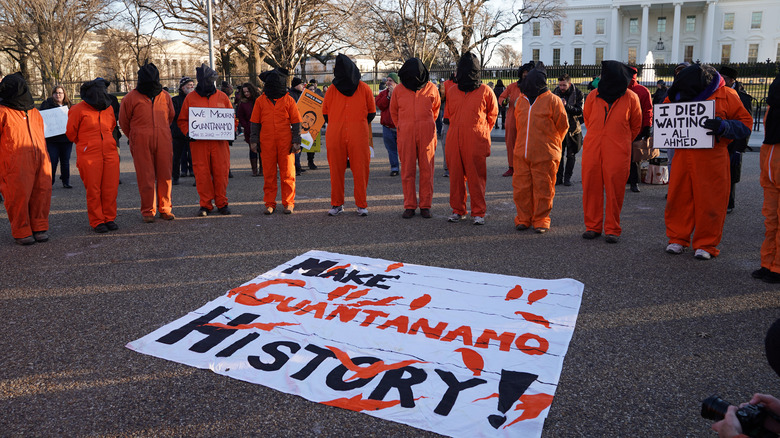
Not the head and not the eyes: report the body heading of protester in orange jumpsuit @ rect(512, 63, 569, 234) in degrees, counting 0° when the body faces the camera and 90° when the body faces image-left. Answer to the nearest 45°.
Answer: approximately 45°

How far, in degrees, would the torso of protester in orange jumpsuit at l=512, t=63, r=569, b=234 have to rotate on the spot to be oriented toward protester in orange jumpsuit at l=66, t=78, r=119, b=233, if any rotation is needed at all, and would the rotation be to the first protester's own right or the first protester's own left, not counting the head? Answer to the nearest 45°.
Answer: approximately 45° to the first protester's own right

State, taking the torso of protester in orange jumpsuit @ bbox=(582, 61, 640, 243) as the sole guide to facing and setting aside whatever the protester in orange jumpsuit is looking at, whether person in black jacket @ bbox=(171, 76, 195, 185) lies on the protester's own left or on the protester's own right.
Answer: on the protester's own right

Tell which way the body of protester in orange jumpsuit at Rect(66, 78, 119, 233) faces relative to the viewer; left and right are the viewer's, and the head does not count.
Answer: facing the viewer and to the right of the viewer

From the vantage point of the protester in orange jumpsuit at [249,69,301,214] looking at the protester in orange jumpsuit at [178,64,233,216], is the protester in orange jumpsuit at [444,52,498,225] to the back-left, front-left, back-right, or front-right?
back-left

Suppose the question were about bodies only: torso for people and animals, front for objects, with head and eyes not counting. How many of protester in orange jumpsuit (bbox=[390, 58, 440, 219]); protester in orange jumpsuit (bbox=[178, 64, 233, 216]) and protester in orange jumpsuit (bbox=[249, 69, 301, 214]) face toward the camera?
3

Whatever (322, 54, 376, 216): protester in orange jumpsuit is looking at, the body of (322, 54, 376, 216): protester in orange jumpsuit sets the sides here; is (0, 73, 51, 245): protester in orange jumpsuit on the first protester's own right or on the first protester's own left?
on the first protester's own right

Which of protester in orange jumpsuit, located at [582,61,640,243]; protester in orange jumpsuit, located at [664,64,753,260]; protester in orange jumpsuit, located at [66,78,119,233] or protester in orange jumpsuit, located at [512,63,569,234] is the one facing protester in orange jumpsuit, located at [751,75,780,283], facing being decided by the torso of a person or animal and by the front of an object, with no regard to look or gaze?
protester in orange jumpsuit, located at [66,78,119,233]

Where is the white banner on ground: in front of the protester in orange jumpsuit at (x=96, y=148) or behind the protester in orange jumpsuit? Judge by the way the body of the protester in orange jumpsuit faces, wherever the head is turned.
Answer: in front

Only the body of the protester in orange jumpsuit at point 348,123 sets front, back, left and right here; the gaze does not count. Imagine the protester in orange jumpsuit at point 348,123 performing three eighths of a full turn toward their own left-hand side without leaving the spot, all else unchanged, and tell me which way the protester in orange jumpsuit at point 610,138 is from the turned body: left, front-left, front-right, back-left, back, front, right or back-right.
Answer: right

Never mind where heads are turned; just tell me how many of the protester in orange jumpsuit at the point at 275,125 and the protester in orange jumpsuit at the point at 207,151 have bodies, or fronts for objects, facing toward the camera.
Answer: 2

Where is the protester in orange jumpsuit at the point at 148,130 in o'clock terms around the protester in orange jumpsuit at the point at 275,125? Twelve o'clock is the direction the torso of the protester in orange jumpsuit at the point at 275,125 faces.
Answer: the protester in orange jumpsuit at the point at 148,130 is roughly at 3 o'clock from the protester in orange jumpsuit at the point at 275,125.

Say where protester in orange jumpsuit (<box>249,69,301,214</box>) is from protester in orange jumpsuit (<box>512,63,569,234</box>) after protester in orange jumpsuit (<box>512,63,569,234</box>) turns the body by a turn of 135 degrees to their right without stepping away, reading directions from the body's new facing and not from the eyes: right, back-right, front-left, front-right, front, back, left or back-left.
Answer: left
